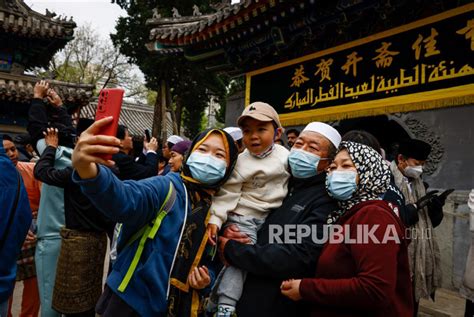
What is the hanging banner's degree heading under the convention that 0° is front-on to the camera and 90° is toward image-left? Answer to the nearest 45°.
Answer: approximately 45°

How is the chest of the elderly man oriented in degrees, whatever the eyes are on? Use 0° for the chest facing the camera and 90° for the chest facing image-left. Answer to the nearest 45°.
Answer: approximately 45°

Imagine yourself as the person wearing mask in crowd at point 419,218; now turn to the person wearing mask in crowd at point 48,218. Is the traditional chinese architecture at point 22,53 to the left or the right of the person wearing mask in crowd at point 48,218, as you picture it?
right

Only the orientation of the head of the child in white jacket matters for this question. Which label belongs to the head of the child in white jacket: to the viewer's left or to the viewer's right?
to the viewer's left

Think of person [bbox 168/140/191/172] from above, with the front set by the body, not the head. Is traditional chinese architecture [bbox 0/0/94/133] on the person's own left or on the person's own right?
on the person's own right

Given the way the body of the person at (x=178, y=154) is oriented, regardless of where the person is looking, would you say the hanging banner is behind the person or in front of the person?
behind
